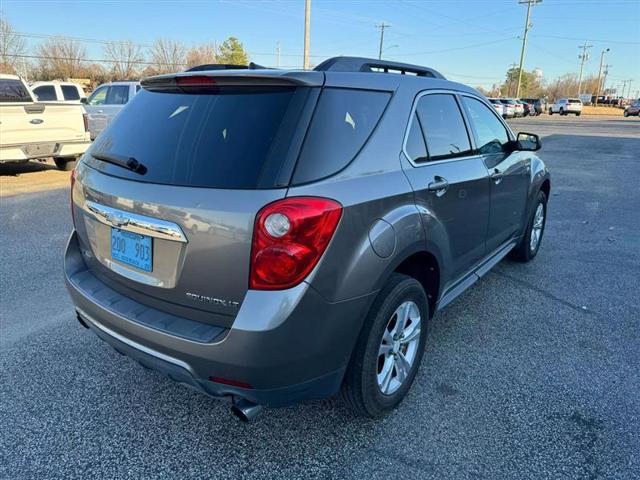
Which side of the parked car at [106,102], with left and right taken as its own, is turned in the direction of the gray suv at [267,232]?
left

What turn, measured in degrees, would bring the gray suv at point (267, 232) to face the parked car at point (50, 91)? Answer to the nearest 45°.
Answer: approximately 90° to its left

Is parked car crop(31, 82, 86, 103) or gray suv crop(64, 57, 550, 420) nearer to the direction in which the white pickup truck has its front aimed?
the parked car

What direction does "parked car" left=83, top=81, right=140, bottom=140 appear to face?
to the viewer's left

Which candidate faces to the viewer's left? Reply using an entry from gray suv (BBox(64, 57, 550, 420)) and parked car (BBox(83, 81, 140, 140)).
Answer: the parked car

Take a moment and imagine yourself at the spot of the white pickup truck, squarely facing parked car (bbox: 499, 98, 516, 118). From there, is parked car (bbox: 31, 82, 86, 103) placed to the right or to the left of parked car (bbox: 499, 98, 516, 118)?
left

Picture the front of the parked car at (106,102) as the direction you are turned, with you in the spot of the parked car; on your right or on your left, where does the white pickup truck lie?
on your left

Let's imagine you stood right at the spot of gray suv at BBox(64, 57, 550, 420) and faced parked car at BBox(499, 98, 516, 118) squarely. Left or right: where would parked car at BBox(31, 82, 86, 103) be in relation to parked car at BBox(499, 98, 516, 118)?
left

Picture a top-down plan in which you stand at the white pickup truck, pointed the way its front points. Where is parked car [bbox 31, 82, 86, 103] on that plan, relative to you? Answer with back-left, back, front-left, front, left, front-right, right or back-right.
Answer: front-right

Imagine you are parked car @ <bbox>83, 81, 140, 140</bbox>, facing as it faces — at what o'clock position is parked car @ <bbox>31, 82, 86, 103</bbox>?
parked car @ <bbox>31, 82, 86, 103</bbox> is roughly at 2 o'clock from parked car @ <bbox>83, 81, 140, 140</bbox>.

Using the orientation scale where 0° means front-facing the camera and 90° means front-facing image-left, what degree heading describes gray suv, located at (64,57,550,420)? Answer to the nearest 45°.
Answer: approximately 225°
